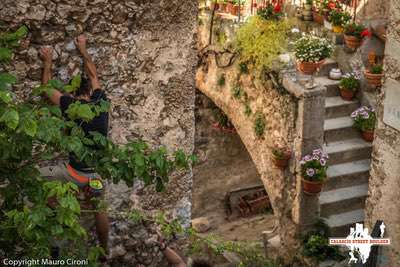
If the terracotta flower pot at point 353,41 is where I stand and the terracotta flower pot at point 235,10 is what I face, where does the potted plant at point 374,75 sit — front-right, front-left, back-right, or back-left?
back-left

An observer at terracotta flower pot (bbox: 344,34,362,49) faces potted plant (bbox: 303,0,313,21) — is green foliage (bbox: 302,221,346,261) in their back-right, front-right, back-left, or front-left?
back-left

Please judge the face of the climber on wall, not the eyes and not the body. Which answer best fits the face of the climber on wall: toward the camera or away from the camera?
away from the camera

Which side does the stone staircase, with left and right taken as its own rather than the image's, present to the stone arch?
right

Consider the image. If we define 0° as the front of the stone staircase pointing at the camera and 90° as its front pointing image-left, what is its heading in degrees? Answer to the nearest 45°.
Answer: approximately 0°

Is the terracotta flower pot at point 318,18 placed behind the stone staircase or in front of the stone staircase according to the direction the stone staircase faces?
behind

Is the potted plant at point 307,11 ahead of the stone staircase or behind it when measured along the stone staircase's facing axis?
behind
